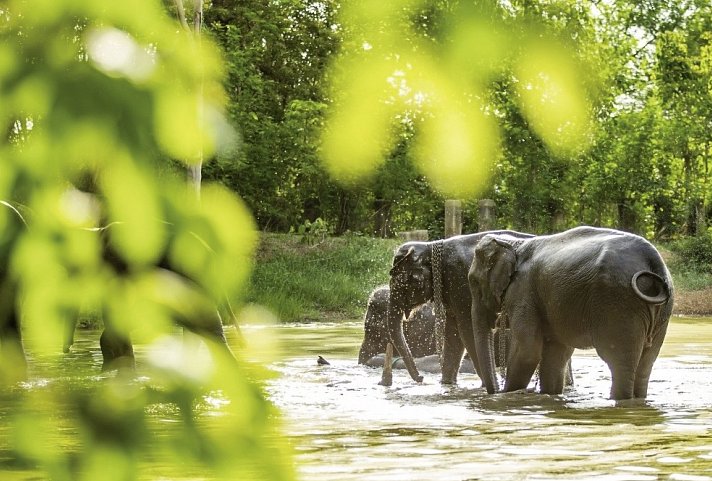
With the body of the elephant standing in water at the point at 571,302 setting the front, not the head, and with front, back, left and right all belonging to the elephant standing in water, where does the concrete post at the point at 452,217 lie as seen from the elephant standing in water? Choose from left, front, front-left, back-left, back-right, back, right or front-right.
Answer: front-right

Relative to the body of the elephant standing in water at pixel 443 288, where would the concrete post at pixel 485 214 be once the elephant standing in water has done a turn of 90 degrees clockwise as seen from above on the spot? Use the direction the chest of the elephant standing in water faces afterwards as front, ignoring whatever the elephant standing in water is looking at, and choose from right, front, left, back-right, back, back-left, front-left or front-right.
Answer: front

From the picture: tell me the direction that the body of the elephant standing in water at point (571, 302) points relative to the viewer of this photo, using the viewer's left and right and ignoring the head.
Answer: facing away from the viewer and to the left of the viewer

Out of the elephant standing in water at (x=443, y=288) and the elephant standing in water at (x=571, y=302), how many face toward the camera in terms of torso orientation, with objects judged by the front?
0

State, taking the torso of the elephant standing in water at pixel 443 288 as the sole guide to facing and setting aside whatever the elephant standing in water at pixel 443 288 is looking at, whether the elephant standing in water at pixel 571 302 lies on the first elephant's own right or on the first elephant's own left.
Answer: on the first elephant's own left

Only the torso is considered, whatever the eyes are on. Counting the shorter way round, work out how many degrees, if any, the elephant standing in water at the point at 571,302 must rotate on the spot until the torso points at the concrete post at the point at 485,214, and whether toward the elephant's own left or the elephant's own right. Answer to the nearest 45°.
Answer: approximately 45° to the elephant's own right

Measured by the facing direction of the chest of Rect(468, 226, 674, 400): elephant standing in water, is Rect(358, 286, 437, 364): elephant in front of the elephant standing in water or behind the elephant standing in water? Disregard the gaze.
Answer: in front

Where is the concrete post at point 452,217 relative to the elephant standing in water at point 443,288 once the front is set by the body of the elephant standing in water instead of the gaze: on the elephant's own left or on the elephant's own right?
on the elephant's own right

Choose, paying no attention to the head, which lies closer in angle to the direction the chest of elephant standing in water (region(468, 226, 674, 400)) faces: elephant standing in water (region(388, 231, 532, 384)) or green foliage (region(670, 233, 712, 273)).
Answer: the elephant standing in water

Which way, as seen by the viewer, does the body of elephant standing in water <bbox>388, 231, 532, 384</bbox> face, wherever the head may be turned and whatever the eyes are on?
to the viewer's left

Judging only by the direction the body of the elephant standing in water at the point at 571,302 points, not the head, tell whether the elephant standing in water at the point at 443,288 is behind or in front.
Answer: in front
